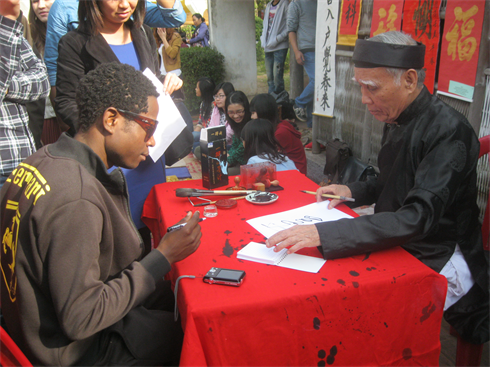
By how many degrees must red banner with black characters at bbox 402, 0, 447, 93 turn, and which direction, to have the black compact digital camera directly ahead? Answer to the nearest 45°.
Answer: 0° — it already faces it

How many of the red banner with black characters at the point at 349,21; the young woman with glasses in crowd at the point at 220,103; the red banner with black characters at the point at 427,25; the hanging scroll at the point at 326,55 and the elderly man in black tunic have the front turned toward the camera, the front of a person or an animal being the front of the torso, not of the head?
4

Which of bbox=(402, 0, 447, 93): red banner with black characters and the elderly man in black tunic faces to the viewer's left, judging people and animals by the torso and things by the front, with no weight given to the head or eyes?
the elderly man in black tunic

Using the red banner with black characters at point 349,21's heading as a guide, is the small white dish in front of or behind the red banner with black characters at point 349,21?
in front

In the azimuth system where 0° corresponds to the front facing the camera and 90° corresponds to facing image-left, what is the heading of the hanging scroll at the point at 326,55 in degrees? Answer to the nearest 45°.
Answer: approximately 0°

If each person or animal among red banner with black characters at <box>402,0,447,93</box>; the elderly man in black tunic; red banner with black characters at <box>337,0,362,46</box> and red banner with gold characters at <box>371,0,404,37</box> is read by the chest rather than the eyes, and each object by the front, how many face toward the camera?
3

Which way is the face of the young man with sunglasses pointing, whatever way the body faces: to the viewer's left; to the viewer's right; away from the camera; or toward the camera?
to the viewer's right
